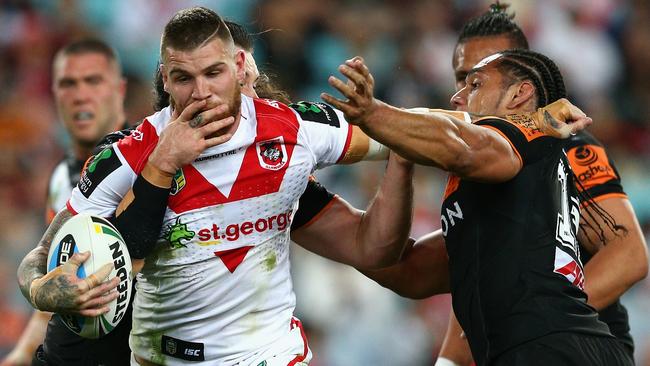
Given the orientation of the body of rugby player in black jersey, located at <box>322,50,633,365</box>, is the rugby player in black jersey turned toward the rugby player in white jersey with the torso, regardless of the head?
yes

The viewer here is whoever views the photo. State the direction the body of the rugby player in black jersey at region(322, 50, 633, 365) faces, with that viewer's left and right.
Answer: facing to the left of the viewer

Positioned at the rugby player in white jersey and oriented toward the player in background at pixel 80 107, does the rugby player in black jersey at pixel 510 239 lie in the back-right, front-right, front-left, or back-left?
back-right

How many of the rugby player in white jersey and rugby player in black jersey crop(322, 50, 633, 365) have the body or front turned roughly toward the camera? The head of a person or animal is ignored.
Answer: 1

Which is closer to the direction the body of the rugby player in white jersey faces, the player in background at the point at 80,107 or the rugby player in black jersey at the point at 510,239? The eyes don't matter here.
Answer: the rugby player in black jersey

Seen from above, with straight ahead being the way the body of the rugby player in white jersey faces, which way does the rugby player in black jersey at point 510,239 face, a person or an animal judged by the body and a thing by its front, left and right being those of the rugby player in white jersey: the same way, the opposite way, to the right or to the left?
to the right

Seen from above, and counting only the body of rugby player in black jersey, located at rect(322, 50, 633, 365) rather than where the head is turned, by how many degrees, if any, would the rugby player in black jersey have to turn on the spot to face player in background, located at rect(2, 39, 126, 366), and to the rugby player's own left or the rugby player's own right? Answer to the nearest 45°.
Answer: approximately 45° to the rugby player's own right
